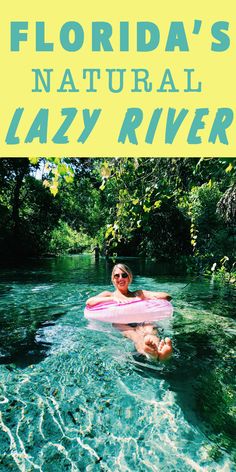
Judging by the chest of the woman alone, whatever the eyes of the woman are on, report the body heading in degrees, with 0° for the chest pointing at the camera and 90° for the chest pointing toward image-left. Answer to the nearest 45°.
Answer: approximately 0°
